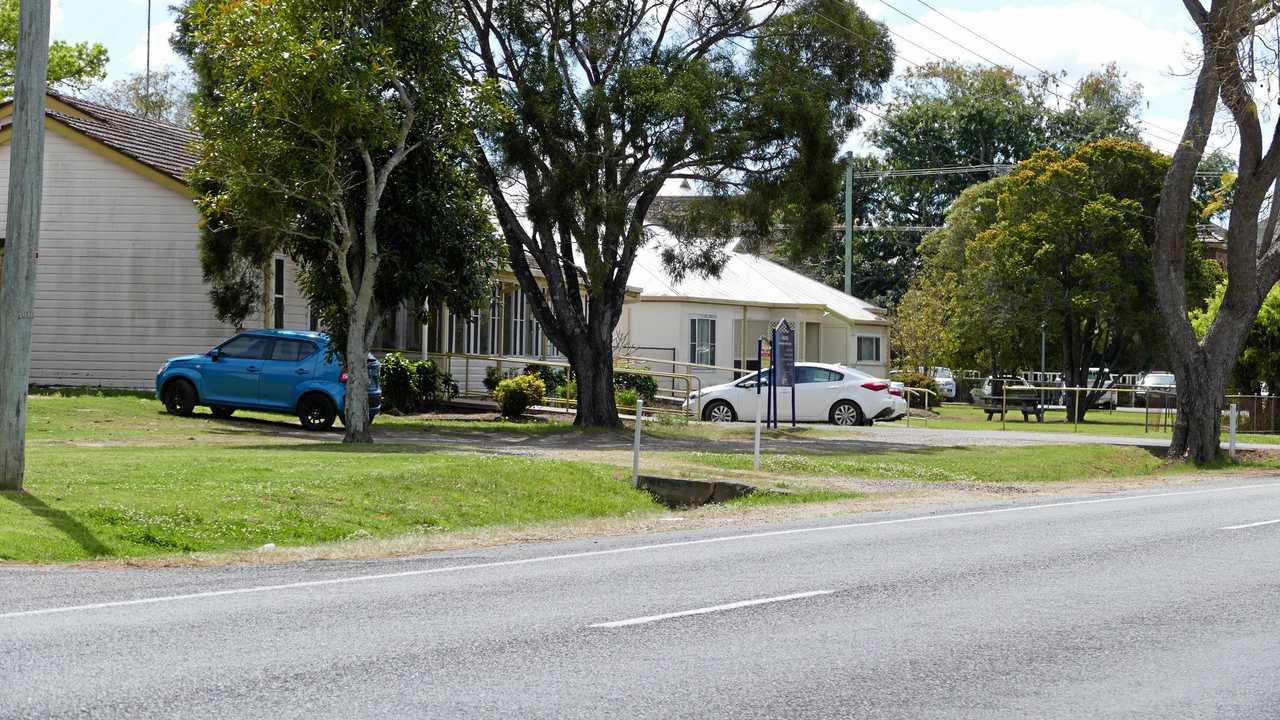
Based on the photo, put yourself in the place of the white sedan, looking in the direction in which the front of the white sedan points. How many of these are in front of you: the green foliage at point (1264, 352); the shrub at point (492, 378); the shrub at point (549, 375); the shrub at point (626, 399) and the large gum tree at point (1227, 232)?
3

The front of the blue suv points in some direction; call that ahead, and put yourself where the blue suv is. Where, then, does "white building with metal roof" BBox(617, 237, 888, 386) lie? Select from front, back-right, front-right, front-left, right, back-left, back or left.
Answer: right

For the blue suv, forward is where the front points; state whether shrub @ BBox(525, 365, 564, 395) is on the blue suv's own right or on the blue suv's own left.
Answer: on the blue suv's own right

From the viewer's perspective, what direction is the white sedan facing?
to the viewer's left

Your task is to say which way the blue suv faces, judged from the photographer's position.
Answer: facing away from the viewer and to the left of the viewer

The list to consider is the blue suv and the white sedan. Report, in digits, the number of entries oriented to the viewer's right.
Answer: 0

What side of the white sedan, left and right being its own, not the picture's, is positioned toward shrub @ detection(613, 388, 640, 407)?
front

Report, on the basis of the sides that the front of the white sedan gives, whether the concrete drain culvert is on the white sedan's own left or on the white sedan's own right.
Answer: on the white sedan's own left

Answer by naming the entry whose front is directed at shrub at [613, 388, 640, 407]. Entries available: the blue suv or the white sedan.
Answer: the white sedan

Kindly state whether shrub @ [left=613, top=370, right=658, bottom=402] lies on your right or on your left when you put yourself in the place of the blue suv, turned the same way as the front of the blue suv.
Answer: on your right

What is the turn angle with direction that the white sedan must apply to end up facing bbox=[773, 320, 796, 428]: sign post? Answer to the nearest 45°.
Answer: approximately 90° to its left

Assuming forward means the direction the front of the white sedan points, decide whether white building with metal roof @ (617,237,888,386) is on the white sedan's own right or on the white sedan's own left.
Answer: on the white sedan's own right
